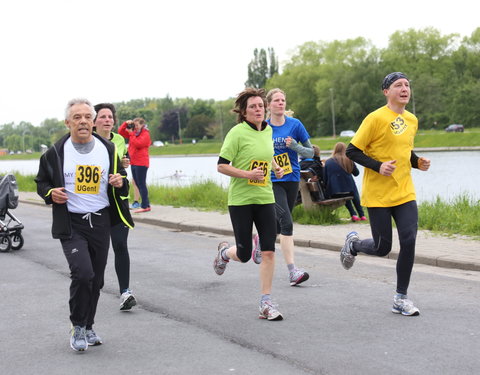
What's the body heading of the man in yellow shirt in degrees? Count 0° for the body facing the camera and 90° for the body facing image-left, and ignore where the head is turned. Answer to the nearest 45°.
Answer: approximately 315°

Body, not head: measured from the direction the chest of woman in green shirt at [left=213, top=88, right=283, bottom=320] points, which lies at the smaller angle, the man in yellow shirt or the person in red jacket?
the man in yellow shirt

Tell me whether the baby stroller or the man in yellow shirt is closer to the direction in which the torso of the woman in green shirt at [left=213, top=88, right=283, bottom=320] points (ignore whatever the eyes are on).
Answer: the man in yellow shirt

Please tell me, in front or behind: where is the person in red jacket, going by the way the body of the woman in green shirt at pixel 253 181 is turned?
behind

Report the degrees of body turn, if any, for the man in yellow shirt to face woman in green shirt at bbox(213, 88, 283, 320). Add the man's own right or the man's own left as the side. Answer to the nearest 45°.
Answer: approximately 135° to the man's own right

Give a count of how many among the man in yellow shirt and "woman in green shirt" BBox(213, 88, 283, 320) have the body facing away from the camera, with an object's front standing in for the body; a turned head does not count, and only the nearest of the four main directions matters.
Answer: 0

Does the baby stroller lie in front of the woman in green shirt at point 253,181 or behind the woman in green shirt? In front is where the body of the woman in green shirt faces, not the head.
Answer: behind

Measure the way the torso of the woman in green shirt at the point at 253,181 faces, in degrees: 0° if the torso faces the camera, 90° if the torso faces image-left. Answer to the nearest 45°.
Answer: approximately 315°

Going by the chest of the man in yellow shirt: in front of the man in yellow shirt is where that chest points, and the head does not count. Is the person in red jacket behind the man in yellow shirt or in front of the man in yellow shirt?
behind
